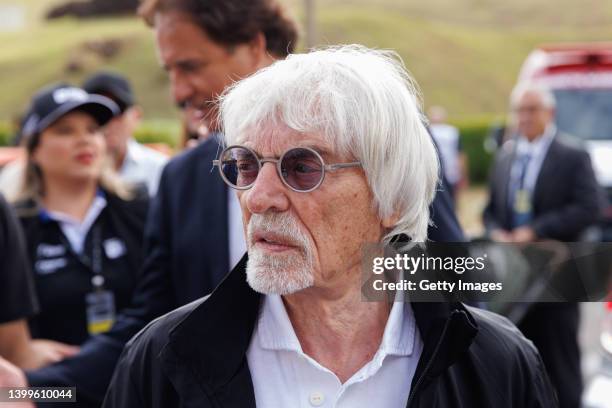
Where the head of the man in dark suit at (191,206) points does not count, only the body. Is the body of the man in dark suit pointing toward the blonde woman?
no

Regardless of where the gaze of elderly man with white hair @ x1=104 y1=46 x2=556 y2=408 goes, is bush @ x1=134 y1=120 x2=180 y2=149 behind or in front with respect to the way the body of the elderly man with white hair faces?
behind

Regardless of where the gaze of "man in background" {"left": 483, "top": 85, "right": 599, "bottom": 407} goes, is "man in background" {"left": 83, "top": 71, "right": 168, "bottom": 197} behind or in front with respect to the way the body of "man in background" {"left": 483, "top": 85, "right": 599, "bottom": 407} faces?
in front

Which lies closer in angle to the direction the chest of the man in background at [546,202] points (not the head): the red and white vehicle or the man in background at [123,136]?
the man in background

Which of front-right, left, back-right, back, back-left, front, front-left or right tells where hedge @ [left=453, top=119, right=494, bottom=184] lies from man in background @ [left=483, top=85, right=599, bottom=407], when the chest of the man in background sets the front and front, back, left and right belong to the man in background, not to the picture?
back-right

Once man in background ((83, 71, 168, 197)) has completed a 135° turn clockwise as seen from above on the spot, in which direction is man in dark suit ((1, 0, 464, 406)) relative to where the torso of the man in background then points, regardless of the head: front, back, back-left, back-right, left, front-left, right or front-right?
back

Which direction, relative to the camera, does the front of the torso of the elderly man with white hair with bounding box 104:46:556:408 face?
toward the camera

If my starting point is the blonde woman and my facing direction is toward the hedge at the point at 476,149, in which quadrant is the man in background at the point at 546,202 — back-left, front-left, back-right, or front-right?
front-right

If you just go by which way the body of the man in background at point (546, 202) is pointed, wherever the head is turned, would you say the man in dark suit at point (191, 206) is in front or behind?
in front

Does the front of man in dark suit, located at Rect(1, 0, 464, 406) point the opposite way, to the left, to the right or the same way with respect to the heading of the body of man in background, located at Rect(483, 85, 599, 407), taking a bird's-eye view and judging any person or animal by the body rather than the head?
the same way

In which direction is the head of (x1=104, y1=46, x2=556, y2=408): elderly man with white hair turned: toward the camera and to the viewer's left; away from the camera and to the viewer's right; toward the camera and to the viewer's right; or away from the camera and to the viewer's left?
toward the camera and to the viewer's left

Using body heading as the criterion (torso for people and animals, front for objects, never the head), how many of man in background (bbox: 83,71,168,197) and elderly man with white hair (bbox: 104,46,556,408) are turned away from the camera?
0

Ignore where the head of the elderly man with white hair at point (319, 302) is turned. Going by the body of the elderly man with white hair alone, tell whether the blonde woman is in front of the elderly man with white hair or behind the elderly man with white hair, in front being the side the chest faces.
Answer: behind

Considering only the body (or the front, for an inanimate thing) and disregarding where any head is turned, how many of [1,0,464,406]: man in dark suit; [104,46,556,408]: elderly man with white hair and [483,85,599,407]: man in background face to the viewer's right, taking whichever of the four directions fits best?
0

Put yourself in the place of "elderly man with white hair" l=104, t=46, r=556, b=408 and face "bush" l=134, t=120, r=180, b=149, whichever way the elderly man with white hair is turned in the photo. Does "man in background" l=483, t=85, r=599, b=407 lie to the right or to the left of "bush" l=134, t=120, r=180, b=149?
right

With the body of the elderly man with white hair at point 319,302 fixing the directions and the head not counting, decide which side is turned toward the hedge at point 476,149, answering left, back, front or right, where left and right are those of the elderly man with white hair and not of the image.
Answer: back

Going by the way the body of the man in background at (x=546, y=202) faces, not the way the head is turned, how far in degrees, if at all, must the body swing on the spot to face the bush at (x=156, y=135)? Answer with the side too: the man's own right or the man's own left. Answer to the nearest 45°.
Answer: approximately 90° to the man's own right
